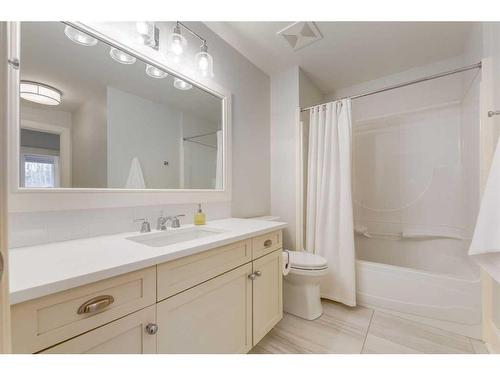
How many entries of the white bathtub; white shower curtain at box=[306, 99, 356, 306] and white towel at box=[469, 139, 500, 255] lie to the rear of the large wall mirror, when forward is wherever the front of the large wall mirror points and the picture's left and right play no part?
0

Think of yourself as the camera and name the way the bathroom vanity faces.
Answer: facing the viewer and to the right of the viewer

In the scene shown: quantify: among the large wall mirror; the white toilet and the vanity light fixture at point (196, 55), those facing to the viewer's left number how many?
0

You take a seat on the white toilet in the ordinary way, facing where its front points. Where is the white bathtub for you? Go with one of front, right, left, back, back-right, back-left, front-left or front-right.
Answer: front-left

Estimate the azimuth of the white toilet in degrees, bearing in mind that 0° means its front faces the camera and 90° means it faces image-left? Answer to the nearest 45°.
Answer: approximately 315°

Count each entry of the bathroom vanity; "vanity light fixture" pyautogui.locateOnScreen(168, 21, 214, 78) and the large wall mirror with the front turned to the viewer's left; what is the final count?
0

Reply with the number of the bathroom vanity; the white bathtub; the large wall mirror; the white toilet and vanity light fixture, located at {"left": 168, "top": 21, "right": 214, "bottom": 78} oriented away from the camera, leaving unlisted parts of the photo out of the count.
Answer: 0

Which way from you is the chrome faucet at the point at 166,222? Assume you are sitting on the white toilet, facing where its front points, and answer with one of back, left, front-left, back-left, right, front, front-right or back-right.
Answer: right

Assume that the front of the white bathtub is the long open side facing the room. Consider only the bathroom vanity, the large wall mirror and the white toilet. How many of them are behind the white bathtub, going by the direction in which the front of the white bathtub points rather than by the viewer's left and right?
0

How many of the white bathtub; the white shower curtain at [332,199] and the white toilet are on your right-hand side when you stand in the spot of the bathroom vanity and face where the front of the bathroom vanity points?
0

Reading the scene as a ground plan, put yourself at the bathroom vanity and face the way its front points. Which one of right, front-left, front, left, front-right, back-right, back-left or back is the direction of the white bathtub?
front-left

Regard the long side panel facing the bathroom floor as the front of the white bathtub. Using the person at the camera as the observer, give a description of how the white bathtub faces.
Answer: facing the viewer and to the left of the viewer

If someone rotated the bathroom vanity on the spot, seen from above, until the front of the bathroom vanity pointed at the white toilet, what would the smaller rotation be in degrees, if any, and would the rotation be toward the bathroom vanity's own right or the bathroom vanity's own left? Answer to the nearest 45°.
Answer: approximately 45° to the bathroom vanity's own left

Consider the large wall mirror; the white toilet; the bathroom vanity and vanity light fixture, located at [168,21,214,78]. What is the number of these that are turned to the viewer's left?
0
